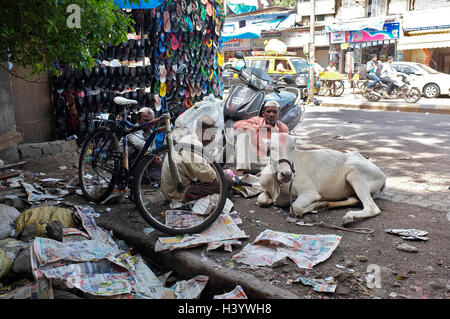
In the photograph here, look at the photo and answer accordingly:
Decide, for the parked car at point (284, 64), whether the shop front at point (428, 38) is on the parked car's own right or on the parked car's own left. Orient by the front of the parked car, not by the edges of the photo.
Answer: on the parked car's own left

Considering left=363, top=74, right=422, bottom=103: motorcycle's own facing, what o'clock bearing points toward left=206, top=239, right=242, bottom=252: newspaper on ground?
The newspaper on ground is roughly at 3 o'clock from the motorcycle.

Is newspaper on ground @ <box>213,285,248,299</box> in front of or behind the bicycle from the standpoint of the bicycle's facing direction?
in front

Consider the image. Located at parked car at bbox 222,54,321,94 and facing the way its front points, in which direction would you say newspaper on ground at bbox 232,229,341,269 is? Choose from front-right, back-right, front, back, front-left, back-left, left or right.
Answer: front-right

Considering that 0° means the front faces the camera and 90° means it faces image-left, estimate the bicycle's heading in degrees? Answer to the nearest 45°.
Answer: approximately 315°

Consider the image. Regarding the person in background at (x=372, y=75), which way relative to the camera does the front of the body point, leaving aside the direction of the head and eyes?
to the viewer's right

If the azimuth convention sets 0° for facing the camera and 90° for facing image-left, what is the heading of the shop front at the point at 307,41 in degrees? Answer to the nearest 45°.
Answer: approximately 0°

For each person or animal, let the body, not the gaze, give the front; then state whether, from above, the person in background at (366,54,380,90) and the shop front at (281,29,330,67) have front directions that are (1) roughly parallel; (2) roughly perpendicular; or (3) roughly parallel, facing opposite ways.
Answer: roughly perpendicular

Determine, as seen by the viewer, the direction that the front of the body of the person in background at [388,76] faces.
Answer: to the viewer's right

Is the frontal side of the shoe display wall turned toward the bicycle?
yes
